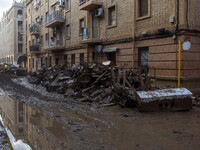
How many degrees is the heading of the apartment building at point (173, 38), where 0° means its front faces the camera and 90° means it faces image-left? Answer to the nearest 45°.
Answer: approximately 45°

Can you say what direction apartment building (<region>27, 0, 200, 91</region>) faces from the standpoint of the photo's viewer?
facing the viewer and to the left of the viewer
